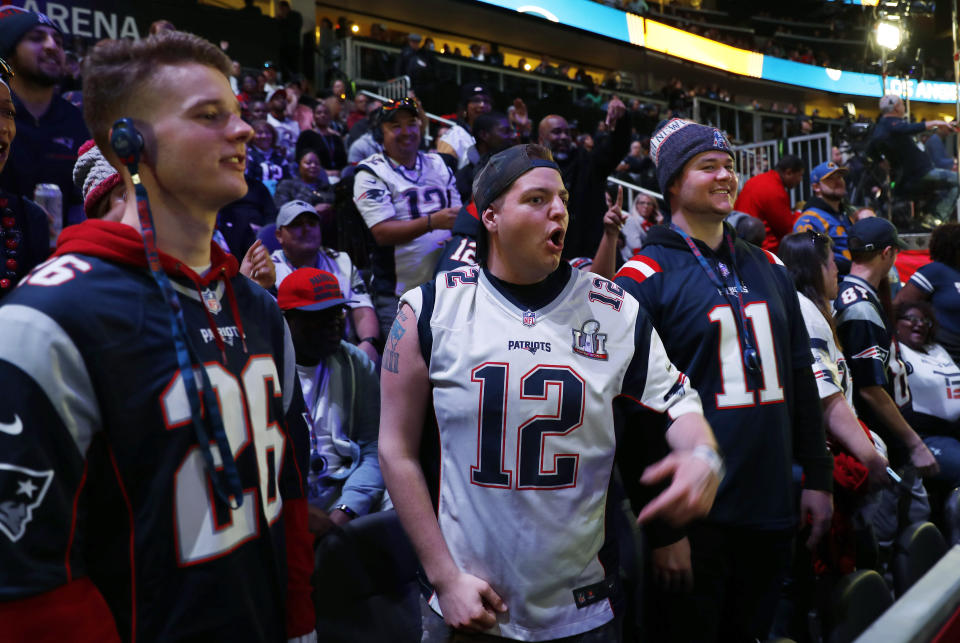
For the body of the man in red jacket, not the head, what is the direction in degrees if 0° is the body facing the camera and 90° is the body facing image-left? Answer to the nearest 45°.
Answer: approximately 270°

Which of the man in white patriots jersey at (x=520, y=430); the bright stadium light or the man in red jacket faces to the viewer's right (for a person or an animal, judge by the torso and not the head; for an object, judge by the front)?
the man in red jacket

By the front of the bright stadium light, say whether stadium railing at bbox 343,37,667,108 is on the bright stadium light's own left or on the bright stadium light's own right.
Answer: on the bright stadium light's own right

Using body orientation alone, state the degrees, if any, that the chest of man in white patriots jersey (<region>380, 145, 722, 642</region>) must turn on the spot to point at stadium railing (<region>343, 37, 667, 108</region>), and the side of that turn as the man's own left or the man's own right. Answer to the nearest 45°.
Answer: approximately 180°

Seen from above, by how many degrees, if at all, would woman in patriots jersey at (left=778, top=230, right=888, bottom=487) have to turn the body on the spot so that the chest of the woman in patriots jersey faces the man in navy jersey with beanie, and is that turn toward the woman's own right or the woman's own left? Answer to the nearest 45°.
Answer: approximately 90° to the woman's own right

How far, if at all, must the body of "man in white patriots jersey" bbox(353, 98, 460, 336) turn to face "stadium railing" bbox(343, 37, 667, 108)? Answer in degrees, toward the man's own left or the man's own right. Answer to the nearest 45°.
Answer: approximately 135° to the man's own left

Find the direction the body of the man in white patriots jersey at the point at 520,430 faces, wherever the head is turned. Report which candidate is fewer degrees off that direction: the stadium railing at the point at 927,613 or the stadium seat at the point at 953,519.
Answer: the stadium railing

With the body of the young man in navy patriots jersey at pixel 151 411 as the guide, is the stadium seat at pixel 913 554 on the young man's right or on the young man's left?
on the young man's left

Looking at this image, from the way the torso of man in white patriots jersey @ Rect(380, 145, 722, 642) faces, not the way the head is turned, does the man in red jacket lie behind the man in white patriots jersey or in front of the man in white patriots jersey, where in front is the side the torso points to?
behind

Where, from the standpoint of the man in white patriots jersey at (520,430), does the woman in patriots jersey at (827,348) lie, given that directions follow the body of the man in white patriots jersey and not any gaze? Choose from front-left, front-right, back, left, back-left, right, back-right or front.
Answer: back-left

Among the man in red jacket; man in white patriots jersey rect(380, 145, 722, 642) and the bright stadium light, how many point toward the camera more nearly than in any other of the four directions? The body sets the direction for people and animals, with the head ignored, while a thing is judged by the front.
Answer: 2

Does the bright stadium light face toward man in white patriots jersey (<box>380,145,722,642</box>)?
yes

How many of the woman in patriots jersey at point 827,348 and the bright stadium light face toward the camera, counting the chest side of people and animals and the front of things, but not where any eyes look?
1
